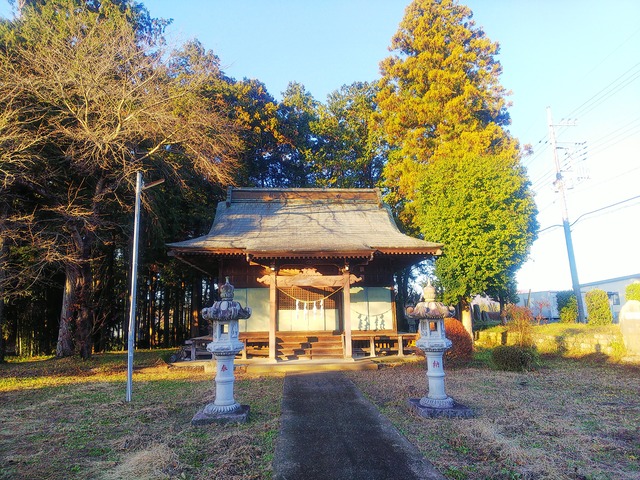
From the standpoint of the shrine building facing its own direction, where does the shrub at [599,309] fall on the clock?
The shrub is roughly at 9 o'clock from the shrine building.

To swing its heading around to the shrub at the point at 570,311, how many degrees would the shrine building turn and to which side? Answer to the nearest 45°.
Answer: approximately 90° to its left

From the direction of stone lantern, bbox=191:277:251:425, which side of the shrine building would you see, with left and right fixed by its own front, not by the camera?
front

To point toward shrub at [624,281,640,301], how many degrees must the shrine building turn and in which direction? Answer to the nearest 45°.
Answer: approximately 90° to its left

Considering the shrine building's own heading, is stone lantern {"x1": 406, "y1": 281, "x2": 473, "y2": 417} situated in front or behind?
in front

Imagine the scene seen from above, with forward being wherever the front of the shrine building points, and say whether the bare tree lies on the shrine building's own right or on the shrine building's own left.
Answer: on the shrine building's own right

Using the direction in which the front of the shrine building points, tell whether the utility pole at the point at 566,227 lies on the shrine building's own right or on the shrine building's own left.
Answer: on the shrine building's own left

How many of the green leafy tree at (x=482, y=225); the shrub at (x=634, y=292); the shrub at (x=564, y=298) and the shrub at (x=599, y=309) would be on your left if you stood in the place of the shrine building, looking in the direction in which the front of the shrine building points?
4

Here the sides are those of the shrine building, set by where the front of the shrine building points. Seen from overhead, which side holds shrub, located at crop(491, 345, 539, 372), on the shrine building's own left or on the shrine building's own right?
on the shrine building's own left

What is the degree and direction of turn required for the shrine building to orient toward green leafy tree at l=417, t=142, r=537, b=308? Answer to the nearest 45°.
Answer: approximately 90° to its left

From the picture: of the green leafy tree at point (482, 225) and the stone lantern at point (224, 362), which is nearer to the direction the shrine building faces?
the stone lantern

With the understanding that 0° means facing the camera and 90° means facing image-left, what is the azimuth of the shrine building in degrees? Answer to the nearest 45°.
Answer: approximately 0°

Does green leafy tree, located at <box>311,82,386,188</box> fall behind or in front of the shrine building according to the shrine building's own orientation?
behind
